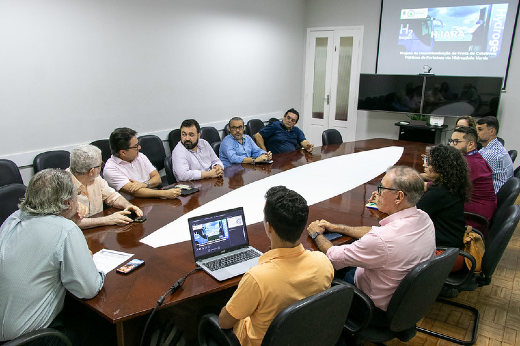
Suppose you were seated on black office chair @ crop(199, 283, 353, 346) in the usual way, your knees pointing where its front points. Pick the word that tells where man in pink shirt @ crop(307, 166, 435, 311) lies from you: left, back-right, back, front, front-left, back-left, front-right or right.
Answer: right

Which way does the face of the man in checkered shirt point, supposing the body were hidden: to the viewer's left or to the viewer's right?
to the viewer's left

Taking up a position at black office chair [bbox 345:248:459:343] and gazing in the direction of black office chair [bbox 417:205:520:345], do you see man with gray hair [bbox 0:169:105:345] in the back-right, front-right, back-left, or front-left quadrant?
back-left

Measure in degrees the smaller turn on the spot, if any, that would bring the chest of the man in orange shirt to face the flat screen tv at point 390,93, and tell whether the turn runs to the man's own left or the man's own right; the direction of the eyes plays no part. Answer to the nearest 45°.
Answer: approximately 45° to the man's own right

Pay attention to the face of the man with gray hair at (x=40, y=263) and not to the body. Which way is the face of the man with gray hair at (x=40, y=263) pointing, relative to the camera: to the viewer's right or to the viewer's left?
to the viewer's right

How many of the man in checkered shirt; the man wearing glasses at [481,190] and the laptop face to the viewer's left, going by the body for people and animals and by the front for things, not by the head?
2

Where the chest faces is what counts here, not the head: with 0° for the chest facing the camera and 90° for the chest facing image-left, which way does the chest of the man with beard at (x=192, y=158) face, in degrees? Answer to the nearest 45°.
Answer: approximately 315°

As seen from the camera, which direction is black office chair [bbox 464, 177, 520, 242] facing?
to the viewer's left

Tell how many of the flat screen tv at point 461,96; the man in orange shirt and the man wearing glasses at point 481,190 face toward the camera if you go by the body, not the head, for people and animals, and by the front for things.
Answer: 1

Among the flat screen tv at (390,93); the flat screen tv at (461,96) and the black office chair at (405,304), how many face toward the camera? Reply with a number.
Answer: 2

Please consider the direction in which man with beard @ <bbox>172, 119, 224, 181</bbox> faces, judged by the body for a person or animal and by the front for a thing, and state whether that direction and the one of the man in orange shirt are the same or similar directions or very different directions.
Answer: very different directions

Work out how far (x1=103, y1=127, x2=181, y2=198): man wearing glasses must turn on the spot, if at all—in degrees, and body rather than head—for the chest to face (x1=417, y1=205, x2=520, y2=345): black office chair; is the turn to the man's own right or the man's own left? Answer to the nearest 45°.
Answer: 0° — they already face it

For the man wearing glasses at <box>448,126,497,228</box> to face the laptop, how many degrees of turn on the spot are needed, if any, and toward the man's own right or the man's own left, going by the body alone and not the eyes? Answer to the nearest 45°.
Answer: approximately 45° to the man's own left
